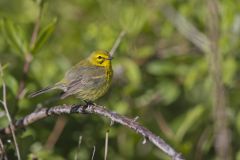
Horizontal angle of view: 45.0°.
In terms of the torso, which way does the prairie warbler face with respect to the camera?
to the viewer's right

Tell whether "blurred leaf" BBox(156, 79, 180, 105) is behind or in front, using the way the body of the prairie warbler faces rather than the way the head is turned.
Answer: in front

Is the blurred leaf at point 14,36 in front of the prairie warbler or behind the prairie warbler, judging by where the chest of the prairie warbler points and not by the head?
behind

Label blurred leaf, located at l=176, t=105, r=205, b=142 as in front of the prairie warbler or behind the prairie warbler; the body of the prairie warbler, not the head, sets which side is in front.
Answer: in front
